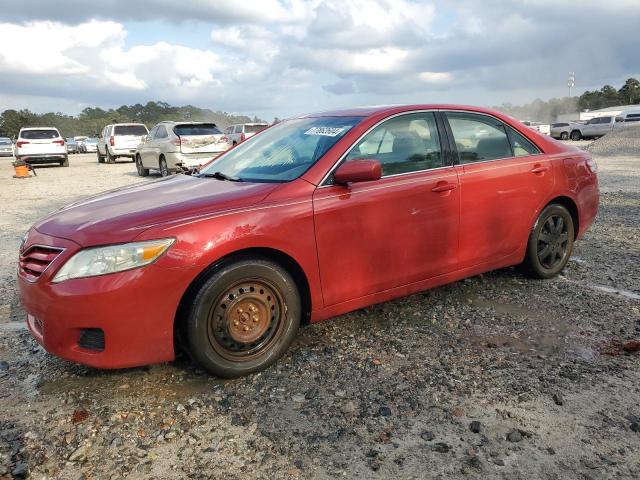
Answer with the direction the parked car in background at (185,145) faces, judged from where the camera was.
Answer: facing away from the viewer and to the left of the viewer

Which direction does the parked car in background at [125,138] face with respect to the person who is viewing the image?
facing away from the viewer and to the left of the viewer

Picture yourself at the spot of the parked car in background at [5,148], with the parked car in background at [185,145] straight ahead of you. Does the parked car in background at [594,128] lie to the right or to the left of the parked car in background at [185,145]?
left

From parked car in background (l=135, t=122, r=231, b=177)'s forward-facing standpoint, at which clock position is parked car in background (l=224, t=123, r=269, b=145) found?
parked car in background (l=224, t=123, r=269, b=145) is roughly at 2 o'clock from parked car in background (l=135, t=122, r=231, b=177).

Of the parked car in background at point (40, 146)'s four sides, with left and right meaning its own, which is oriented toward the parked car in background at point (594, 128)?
right

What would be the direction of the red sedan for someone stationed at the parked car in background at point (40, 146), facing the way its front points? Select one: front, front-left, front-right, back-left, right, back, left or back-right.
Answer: back

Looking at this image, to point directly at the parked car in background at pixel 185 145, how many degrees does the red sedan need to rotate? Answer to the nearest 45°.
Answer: approximately 135° to its right

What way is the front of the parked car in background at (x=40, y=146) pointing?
away from the camera

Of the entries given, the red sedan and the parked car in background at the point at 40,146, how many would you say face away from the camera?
1

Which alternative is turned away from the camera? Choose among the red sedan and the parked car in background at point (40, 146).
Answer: the parked car in background
